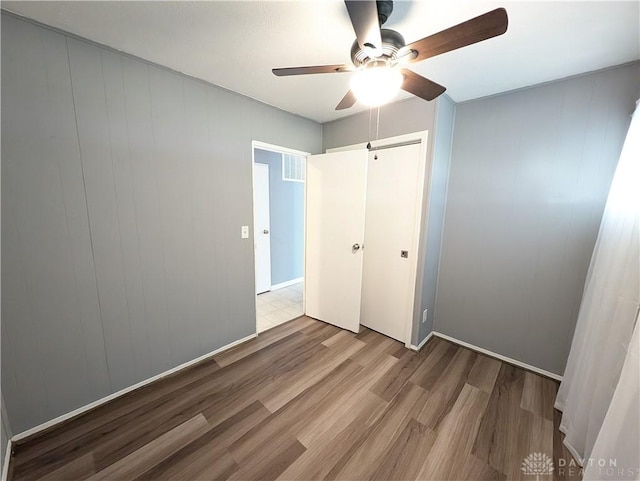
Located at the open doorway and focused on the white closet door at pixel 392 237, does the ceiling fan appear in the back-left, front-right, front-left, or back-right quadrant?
front-right

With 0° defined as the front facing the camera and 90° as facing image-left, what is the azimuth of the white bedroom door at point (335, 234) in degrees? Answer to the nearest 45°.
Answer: approximately 45°

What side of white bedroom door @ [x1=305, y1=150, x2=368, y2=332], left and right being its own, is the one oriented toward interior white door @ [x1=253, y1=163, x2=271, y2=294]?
right

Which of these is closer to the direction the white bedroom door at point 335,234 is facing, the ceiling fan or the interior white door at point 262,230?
the ceiling fan

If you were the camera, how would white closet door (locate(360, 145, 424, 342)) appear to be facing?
facing the viewer and to the left of the viewer

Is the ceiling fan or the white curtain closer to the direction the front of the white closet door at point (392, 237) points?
the ceiling fan

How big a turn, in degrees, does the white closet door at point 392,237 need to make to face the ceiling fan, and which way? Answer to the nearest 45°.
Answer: approximately 45° to its left
